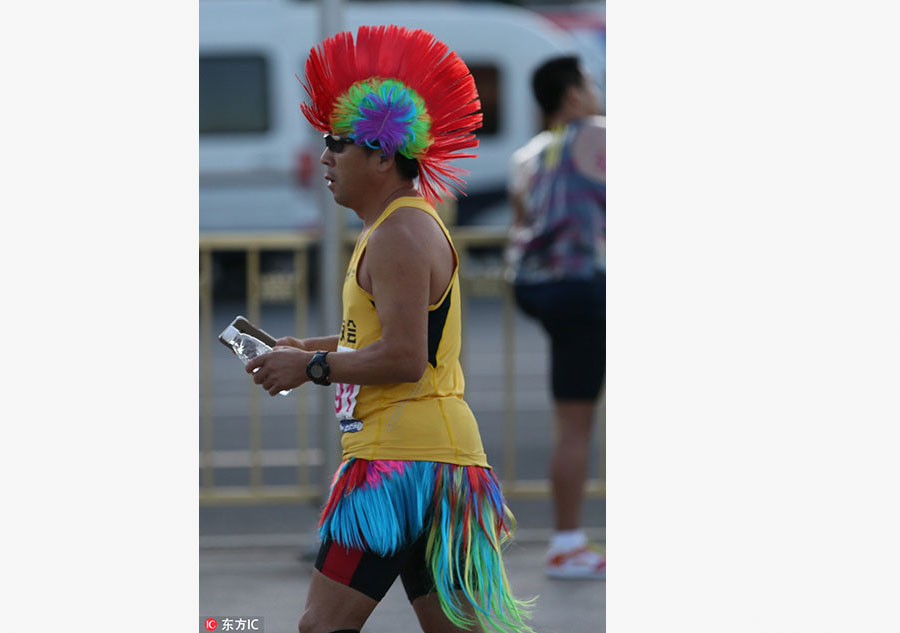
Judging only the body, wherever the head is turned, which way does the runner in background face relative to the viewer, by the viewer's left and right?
facing away from the viewer and to the right of the viewer

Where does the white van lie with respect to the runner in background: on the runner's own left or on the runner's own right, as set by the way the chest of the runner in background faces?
on the runner's own left

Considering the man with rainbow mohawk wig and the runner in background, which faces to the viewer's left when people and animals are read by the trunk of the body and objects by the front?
the man with rainbow mohawk wig

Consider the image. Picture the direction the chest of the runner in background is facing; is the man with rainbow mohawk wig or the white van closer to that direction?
the white van

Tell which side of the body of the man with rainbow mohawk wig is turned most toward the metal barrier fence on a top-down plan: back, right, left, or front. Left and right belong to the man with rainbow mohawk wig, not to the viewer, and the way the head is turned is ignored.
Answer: right

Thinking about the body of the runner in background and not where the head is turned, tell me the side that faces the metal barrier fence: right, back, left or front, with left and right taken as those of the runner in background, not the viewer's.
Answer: left

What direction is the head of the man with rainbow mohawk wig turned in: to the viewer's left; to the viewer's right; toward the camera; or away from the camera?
to the viewer's left

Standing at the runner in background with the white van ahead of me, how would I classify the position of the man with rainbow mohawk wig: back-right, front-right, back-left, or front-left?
back-left

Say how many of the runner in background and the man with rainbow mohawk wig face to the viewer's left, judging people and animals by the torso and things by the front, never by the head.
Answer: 1

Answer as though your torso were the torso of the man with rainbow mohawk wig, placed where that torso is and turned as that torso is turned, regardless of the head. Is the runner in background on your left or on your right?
on your right

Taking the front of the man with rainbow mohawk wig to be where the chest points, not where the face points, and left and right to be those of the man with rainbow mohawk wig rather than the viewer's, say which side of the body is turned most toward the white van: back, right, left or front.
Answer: right

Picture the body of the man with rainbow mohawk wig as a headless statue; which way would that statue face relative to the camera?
to the viewer's left
